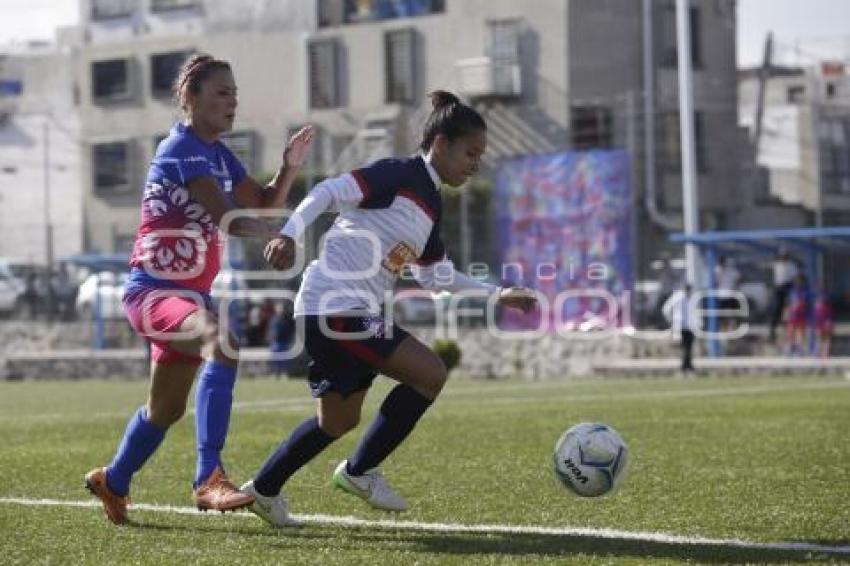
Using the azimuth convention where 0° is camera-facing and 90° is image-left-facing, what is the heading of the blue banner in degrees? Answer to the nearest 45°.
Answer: approximately 0°

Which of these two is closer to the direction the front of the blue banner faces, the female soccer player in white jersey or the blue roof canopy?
the female soccer player in white jersey

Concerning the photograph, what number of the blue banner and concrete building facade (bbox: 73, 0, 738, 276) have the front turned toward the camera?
2

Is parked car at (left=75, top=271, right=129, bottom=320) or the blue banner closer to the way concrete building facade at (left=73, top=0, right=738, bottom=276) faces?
the blue banner

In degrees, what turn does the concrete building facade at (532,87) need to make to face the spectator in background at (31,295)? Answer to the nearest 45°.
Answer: approximately 45° to its right

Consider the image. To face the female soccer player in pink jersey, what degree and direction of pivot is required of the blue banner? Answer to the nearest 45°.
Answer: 0° — it already faces them

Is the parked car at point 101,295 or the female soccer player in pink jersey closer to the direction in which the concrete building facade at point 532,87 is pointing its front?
the female soccer player in pink jersey

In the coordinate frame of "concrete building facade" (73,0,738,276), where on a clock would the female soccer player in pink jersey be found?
The female soccer player in pink jersey is roughly at 12 o'clock from the concrete building facade.

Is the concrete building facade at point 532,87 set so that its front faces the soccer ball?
yes

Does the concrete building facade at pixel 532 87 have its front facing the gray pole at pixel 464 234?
yes

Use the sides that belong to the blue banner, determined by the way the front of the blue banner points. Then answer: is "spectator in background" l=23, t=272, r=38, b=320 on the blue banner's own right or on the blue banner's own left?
on the blue banner's own right

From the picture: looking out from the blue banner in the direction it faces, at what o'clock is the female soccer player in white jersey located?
The female soccer player in white jersey is roughly at 12 o'clock from the blue banner.

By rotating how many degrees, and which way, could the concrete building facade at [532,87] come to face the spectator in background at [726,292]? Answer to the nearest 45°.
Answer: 0° — it already faces them
